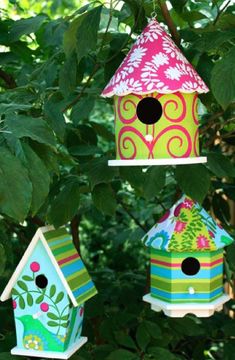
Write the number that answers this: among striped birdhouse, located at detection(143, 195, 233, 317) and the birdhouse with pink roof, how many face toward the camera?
2

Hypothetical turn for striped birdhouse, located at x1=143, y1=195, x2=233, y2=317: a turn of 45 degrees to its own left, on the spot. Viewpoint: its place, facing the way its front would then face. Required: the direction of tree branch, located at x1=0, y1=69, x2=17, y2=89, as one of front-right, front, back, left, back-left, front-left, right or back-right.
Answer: back

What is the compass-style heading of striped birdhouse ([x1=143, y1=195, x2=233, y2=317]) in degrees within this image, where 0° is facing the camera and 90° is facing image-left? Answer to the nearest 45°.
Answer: approximately 0°
